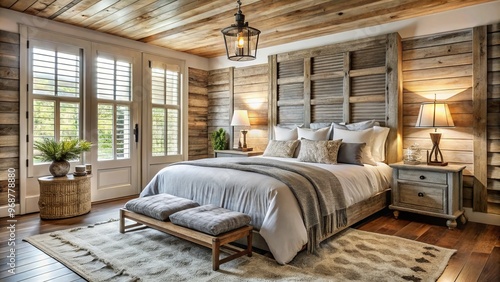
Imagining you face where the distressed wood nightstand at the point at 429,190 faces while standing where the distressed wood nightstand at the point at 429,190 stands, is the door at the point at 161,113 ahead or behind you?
ahead

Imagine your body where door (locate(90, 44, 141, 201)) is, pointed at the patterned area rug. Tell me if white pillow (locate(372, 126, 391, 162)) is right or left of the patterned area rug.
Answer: left

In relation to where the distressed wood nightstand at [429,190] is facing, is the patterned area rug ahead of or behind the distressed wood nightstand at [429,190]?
ahead

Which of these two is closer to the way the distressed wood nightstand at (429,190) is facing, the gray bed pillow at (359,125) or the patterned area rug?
the patterned area rug

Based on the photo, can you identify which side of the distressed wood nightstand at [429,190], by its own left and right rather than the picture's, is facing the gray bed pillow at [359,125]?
right

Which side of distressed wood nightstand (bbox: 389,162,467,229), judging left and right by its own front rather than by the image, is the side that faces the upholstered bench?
front

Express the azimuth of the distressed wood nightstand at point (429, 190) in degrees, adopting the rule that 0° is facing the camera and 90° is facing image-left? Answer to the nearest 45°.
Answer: approximately 45°

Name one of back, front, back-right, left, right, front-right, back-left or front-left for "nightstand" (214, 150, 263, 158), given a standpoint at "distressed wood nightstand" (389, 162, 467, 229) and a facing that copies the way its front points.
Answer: front-right

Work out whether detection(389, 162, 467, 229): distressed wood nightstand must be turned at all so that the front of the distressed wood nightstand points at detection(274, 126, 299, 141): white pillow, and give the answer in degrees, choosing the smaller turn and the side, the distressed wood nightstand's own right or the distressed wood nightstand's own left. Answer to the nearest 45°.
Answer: approximately 45° to the distressed wood nightstand's own right

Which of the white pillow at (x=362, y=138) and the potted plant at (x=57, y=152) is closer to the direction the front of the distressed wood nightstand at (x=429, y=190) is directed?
the potted plant
